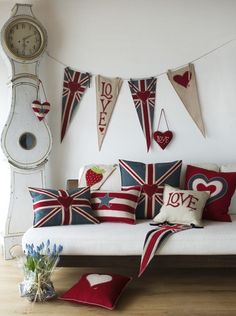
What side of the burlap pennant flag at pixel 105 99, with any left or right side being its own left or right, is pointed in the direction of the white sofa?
front

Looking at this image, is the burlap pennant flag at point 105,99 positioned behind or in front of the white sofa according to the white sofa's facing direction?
behind

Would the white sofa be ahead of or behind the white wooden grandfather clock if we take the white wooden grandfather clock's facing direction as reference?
ahead

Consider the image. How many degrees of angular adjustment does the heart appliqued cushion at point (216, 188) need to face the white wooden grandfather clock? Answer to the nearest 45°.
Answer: approximately 90° to its right

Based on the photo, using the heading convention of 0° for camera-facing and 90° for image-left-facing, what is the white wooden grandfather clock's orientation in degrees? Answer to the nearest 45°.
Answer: approximately 0°

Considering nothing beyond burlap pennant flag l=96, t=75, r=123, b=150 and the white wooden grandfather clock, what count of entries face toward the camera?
2

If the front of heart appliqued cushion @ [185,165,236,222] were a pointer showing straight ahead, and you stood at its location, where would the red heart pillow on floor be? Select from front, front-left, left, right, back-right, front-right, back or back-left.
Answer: front-right
